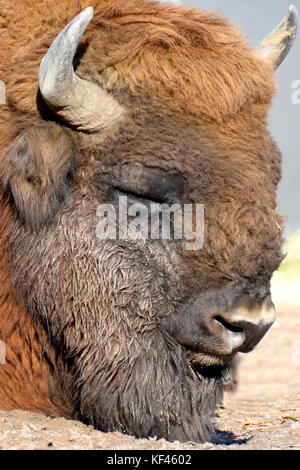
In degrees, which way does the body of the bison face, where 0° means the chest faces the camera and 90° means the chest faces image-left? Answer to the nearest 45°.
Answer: approximately 315°
